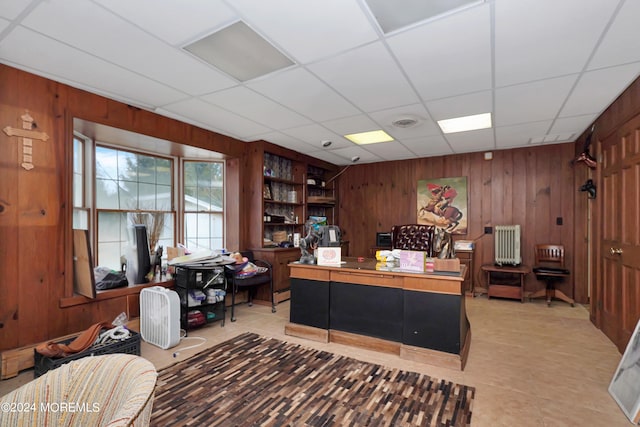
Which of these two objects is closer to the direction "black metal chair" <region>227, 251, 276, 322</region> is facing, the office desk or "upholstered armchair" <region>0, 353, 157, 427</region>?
the office desk

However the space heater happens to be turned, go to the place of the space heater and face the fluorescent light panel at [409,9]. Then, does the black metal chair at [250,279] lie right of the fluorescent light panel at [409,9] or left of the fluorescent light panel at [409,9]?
right

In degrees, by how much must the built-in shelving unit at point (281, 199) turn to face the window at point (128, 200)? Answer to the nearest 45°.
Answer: approximately 90° to its right

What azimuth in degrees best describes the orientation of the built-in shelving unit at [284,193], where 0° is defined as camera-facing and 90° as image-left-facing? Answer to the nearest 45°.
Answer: approximately 315°
